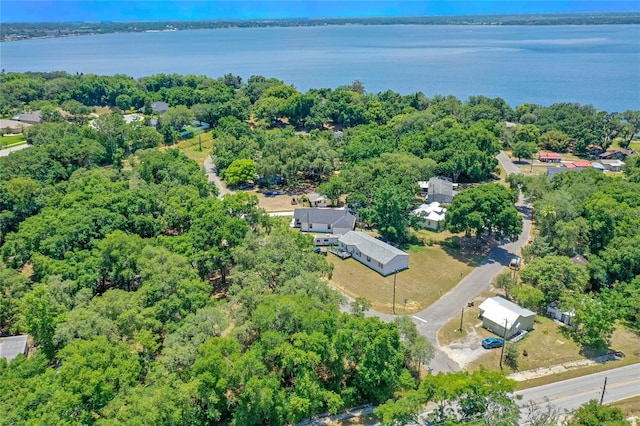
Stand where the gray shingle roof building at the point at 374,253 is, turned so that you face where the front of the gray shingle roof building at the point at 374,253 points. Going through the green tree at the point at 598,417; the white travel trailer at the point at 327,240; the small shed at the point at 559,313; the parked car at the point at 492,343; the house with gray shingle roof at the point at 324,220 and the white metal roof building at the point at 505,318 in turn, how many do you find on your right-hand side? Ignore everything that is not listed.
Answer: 2

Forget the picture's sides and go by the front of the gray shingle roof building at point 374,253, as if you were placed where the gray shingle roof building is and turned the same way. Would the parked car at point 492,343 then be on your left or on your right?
on your left

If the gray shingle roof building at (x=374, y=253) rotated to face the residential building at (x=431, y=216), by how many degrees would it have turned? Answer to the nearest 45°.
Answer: approximately 180°

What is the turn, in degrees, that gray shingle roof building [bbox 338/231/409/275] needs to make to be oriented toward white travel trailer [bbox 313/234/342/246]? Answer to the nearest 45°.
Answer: approximately 90° to its right

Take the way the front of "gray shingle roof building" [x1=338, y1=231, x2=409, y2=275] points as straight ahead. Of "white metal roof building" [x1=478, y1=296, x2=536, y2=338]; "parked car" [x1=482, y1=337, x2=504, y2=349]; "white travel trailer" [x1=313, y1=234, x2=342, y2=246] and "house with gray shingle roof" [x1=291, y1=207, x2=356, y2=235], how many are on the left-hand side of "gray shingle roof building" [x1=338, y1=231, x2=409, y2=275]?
2

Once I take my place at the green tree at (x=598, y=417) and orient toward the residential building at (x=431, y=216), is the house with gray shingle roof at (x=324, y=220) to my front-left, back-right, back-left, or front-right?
front-left

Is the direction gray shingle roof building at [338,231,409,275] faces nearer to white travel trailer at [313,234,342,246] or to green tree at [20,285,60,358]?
the green tree

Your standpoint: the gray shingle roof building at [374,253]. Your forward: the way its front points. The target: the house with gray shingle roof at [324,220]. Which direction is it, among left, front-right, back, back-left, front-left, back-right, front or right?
right

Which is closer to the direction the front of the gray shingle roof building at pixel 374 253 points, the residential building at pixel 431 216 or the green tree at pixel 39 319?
the green tree

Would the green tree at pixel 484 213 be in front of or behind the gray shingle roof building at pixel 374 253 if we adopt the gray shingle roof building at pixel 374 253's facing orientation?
behind

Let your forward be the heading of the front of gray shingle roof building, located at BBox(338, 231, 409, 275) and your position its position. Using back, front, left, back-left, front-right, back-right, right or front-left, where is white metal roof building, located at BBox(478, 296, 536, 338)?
left

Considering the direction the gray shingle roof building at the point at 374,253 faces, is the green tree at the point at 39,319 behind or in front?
in front

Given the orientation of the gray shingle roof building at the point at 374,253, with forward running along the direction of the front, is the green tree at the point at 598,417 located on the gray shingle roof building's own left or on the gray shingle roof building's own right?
on the gray shingle roof building's own left
